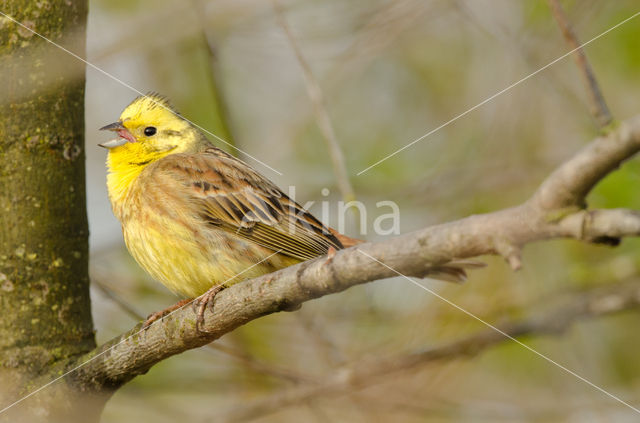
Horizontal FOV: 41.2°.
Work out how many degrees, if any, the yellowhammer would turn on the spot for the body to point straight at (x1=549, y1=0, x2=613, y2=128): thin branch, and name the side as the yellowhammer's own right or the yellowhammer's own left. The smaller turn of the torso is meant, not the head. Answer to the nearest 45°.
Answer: approximately 135° to the yellowhammer's own left

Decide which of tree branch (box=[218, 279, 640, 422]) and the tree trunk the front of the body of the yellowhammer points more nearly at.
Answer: the tree trunk

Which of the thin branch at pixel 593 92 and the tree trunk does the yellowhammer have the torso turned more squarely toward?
the tree trunk

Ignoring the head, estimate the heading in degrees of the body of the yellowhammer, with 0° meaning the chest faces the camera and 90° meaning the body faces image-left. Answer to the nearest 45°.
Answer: approximately 90°

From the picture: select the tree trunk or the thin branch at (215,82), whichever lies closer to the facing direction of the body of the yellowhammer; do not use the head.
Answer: the tree trunk
